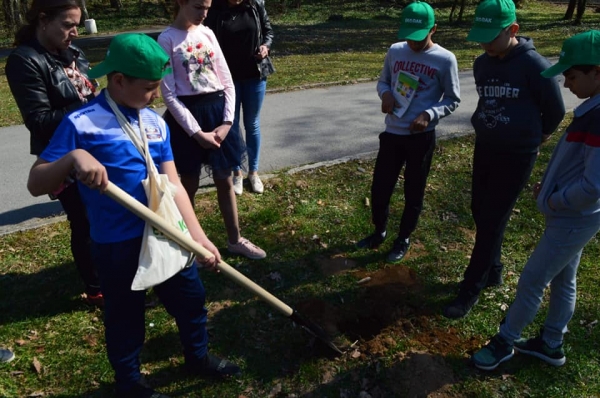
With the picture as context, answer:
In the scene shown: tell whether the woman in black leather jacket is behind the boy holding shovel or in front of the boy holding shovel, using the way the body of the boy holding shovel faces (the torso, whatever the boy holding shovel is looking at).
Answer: behind

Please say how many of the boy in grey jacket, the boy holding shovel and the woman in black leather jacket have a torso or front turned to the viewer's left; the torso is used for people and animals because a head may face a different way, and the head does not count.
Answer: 1

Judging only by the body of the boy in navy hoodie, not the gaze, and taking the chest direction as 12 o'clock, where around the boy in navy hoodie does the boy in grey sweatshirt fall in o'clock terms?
The boy in grey sweatshirt is roughly at 3 o'clock from the boy in navy hoodie.

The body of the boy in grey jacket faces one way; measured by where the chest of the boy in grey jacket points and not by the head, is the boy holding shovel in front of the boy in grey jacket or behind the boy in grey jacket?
in front

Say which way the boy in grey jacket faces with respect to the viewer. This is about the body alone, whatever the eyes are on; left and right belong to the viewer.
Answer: facing to the left of the viewer

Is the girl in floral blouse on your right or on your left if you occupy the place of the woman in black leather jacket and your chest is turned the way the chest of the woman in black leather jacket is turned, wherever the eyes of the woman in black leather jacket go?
on your left

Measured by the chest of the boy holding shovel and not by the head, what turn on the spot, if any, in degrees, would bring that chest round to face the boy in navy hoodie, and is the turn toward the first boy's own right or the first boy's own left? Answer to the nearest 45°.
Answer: approximately 45° to the first boy's own left

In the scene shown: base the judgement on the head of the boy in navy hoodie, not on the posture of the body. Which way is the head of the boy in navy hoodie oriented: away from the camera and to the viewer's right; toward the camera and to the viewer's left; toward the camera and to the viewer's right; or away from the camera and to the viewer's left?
toward the camera and to the viewer's left

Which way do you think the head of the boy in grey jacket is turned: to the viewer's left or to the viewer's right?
to the viewer's left

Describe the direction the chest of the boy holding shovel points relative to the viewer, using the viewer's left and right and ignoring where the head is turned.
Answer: facing the viewer and to the right of the viewer

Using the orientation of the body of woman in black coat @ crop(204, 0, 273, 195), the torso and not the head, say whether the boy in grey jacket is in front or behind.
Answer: in front

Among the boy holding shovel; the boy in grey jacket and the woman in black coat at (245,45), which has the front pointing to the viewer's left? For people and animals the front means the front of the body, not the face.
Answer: the boy in grey jacket
